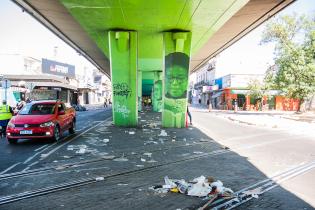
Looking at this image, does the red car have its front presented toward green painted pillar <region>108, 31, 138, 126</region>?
no

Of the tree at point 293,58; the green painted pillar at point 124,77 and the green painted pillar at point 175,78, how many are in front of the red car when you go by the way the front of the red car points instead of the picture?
0

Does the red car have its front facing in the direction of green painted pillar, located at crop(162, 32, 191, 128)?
no

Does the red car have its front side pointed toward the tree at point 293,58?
no

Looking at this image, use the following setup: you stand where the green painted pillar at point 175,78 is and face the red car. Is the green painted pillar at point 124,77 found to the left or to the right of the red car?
right

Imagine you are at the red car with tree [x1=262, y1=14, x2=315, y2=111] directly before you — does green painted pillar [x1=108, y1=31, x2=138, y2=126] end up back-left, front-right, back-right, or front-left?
front-left
